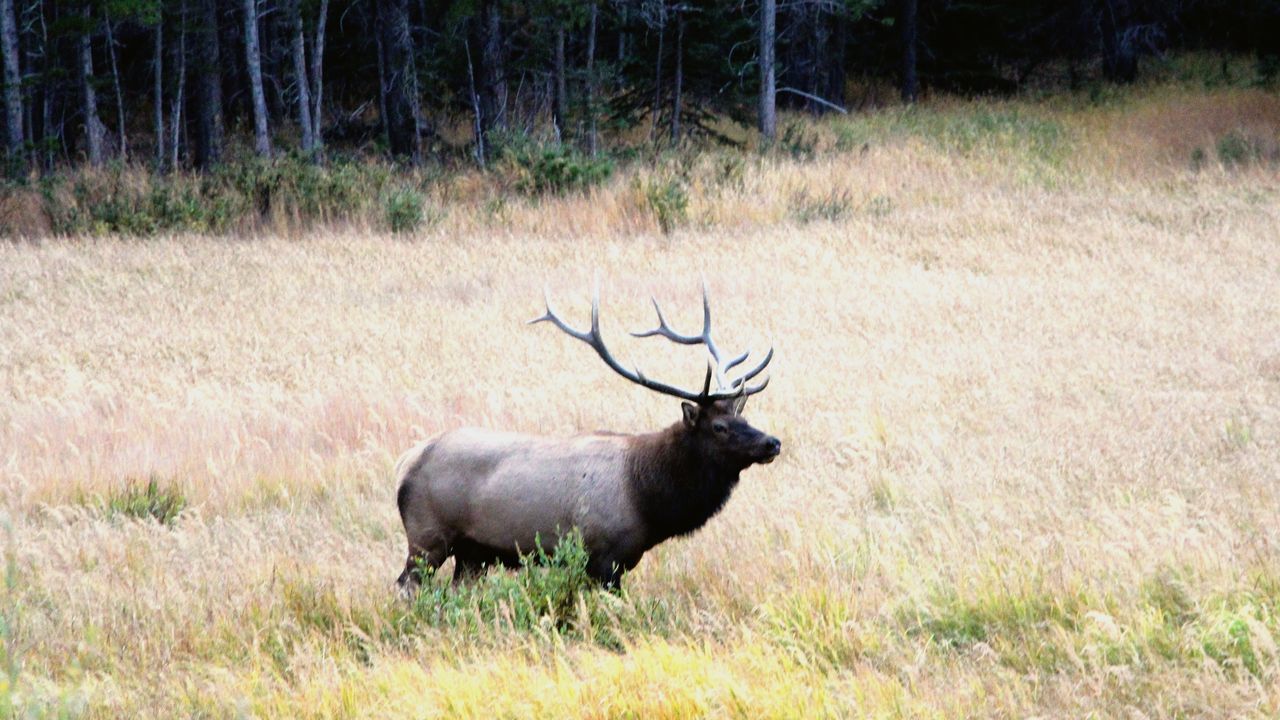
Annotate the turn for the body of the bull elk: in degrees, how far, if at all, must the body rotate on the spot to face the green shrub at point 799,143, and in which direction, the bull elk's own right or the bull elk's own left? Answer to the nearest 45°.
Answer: approximately 90° to the bull elk's own left

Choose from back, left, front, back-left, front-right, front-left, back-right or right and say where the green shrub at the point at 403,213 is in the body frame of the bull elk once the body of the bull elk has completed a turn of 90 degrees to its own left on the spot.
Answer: front

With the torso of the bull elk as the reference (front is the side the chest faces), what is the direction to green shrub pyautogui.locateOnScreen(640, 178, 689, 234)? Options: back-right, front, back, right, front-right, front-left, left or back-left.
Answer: left

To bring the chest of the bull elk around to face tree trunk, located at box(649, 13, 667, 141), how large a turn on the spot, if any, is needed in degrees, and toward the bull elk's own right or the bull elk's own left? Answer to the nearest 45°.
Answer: approximately 90° to the bull elk's own left

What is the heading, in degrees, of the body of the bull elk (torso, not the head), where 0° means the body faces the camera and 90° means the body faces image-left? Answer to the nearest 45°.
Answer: approximately 270°

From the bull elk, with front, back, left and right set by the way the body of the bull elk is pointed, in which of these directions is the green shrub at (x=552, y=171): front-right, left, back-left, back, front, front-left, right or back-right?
left

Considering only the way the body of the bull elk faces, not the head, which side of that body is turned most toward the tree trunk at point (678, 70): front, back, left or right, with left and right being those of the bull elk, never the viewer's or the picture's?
left

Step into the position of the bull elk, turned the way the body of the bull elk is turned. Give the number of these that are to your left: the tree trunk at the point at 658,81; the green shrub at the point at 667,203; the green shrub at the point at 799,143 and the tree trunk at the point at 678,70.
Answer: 4
